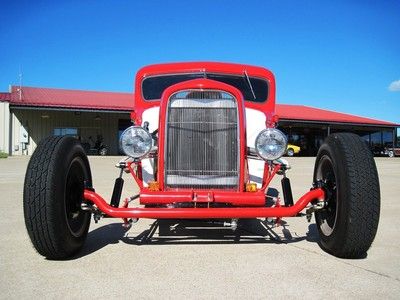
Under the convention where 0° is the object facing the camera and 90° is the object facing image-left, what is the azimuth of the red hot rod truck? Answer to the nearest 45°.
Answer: approximately 0°

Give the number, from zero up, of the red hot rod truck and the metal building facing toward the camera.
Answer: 2

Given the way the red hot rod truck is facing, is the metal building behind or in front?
behind

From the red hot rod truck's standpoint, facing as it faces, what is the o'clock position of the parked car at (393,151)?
The parked car is roughly at 7 o'clock from the red hot rod truck.

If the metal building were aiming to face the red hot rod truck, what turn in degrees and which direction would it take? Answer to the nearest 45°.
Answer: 0° — it already faces it

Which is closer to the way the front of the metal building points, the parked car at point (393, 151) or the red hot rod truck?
the red hot rod truck

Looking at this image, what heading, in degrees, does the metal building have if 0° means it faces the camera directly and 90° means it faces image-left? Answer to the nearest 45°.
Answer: approximately 0°
